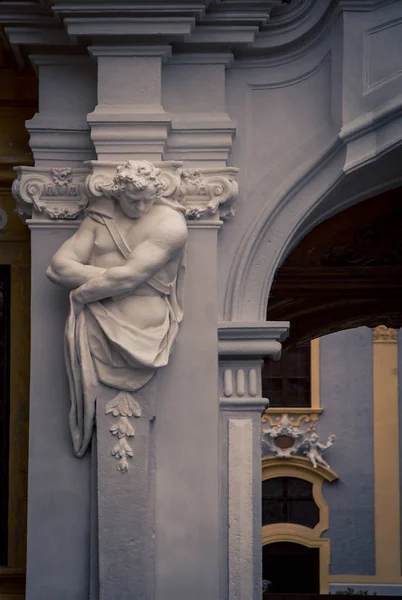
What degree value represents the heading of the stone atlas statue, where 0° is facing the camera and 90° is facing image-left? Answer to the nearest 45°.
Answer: approximately 0°

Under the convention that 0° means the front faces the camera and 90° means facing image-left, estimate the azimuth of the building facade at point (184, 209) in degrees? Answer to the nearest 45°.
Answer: approximately 0°
